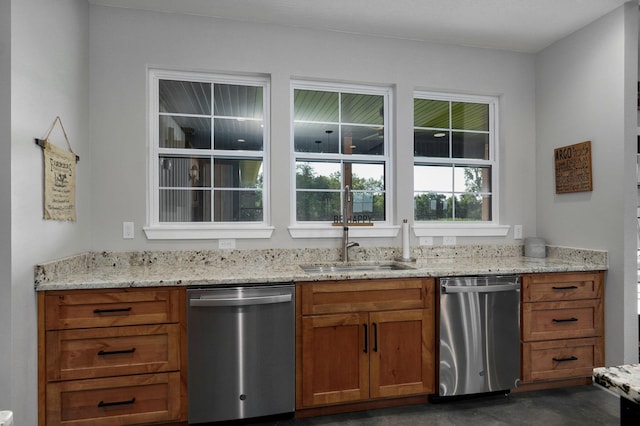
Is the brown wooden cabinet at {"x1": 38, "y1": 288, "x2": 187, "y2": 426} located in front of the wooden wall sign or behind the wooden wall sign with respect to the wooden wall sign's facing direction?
in front

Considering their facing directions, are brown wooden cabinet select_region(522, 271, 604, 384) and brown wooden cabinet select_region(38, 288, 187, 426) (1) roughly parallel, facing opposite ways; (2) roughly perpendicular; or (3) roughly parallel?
roughly parallel

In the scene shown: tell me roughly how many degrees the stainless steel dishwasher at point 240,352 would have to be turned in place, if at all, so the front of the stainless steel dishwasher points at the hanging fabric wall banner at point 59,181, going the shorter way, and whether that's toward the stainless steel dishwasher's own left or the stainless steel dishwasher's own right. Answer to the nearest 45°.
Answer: approximately 90° to the stainless steel dishwasher's own right

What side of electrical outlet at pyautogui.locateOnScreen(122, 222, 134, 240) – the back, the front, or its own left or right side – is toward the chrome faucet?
left

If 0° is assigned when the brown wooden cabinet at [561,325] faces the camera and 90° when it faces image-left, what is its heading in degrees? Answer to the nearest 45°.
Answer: approximately 315°

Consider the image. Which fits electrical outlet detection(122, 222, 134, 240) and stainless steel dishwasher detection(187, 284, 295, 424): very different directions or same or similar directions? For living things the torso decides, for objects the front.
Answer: same or similar directions

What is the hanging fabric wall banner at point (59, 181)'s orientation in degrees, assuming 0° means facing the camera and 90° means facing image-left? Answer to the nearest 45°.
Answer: approximately 315°

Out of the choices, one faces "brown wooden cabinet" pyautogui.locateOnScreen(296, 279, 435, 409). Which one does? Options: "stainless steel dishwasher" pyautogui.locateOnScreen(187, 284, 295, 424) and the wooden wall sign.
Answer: the wooden wall sign

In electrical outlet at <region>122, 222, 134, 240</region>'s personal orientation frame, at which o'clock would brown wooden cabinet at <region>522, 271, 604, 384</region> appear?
The brown wooden cabinet is roughly at 10 o'clock from the electrical outlet.

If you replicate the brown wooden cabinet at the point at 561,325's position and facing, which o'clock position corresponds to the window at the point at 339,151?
The window is roughly at 4 o'clock from the brown wooden cabinet.

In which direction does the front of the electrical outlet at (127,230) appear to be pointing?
toward the camera

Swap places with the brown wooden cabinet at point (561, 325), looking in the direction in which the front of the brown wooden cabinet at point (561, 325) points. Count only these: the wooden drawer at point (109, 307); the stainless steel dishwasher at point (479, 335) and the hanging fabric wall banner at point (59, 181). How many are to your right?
3

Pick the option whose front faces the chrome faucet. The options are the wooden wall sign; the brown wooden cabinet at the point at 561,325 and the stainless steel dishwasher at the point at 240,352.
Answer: the wooden wall sign

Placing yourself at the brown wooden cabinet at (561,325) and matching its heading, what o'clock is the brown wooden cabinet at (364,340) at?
the brown wooden cabinet at (364,340) is roughly at 3 o'clock from the brown wooden cabinet at (561,325).

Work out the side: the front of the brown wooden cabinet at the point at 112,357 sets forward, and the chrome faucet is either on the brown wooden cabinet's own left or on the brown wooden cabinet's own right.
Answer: on the brown wooden cabinet's own left

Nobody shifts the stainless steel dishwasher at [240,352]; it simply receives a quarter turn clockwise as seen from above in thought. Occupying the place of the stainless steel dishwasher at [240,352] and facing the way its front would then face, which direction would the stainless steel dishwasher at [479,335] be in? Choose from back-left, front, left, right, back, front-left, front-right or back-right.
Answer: back

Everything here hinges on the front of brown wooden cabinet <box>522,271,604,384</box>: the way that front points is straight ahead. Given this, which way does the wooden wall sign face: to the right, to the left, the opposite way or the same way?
to the right

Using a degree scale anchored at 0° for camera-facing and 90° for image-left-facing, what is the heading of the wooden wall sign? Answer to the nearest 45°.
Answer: approximately 45°

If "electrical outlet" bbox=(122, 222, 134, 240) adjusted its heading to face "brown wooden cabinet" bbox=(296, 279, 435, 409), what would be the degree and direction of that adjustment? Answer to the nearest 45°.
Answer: approximately 45° to its left

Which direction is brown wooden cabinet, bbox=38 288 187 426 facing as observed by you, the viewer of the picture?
facing the viewer

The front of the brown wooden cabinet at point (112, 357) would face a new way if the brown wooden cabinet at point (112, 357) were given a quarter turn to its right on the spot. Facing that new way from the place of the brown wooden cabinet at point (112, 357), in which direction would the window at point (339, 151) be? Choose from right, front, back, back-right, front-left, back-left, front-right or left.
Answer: back

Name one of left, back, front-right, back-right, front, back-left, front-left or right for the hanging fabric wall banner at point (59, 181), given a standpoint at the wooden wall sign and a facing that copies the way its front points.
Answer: front
